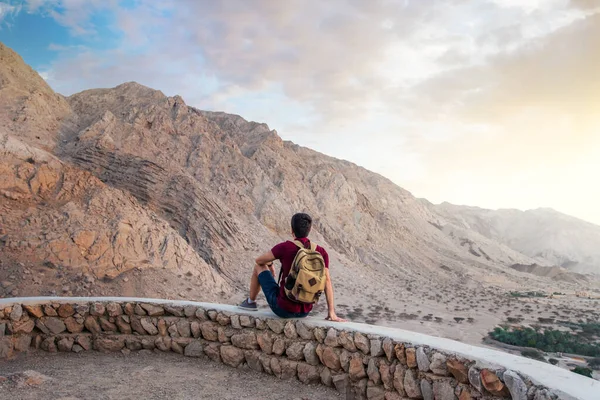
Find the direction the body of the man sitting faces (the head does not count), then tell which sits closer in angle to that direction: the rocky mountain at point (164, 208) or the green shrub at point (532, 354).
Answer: the rocky mountain

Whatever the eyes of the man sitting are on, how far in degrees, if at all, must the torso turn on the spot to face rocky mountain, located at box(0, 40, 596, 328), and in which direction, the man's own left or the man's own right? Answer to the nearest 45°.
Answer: approximately 45° to the man's own right

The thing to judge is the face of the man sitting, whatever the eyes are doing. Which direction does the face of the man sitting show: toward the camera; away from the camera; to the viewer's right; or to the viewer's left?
away from the camera

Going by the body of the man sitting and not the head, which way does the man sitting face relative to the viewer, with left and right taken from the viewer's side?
facing away from the viewer and to the left of the viewer

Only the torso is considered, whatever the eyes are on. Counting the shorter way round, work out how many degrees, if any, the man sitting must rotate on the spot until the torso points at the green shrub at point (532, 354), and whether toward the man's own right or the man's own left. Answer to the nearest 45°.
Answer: approximately 90° to the man's own right

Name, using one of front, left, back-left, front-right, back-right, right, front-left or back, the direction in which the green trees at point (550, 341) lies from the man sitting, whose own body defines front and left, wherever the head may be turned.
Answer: right
